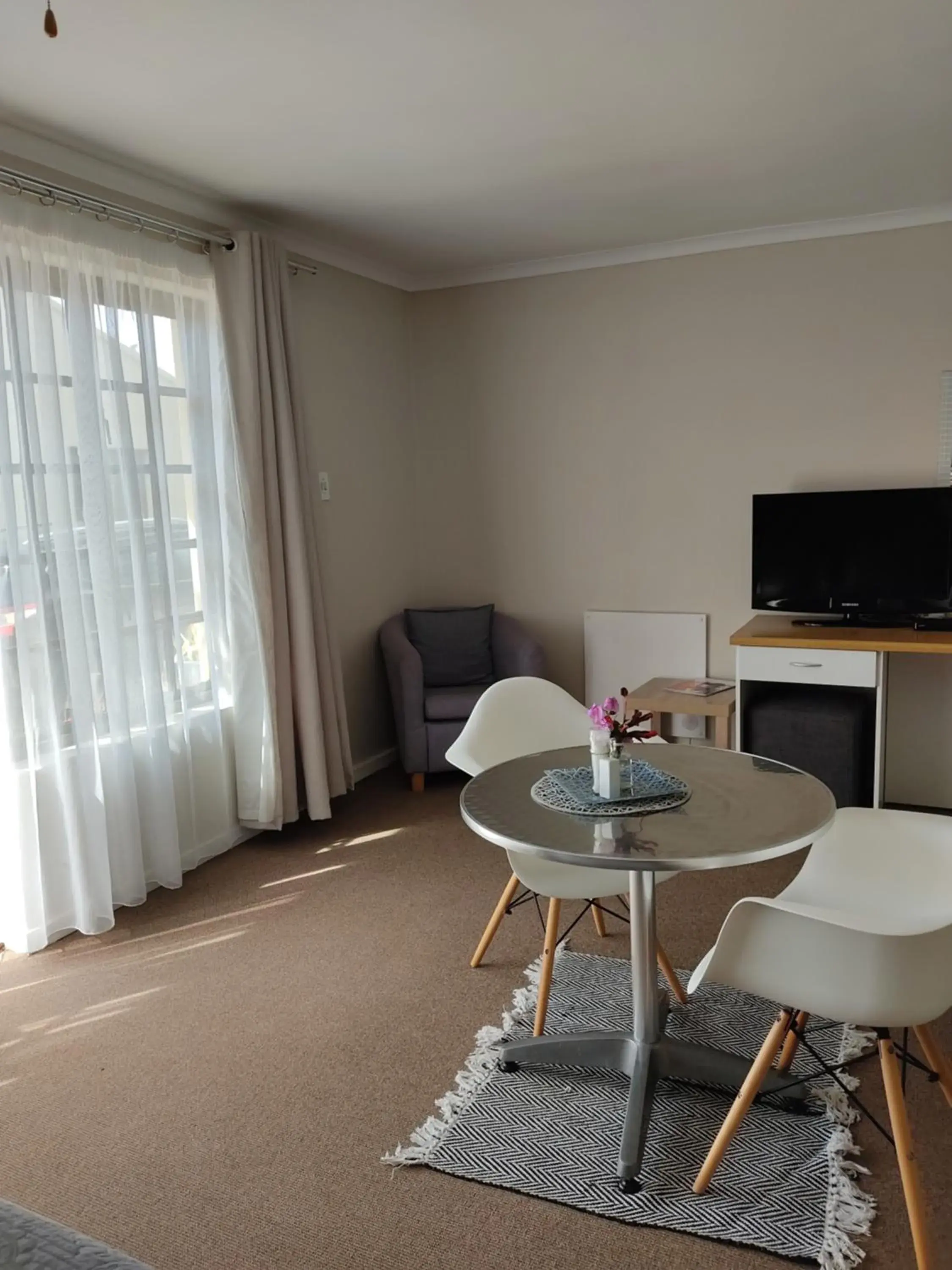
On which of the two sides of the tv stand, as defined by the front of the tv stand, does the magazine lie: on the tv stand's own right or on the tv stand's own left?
on the tv stand's own right

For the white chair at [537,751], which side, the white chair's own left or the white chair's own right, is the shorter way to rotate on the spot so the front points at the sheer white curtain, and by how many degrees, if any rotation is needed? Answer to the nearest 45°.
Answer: approximately 135° to the white chair's own right

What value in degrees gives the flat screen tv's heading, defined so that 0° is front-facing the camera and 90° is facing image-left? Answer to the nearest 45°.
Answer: approximately 0°

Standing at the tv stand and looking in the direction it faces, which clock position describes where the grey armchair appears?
The grey armchair is roughly at 3 o'clock from the tv stand.

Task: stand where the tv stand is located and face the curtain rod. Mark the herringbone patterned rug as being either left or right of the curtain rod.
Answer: left

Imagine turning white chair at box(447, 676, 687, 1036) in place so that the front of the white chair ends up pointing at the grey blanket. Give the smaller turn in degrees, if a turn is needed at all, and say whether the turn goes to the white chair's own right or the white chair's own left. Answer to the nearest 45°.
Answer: approximately 45° to the white chair's own right

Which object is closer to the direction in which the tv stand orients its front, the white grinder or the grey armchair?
the white grinder

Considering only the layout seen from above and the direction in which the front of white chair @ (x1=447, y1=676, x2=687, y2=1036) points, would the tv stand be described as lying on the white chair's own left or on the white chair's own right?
on the white chair's own left

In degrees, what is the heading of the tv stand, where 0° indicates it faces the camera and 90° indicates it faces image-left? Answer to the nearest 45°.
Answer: approximately 0°

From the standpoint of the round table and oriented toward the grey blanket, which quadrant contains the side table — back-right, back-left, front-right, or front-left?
back-right

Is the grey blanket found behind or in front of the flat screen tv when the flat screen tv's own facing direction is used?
in front
